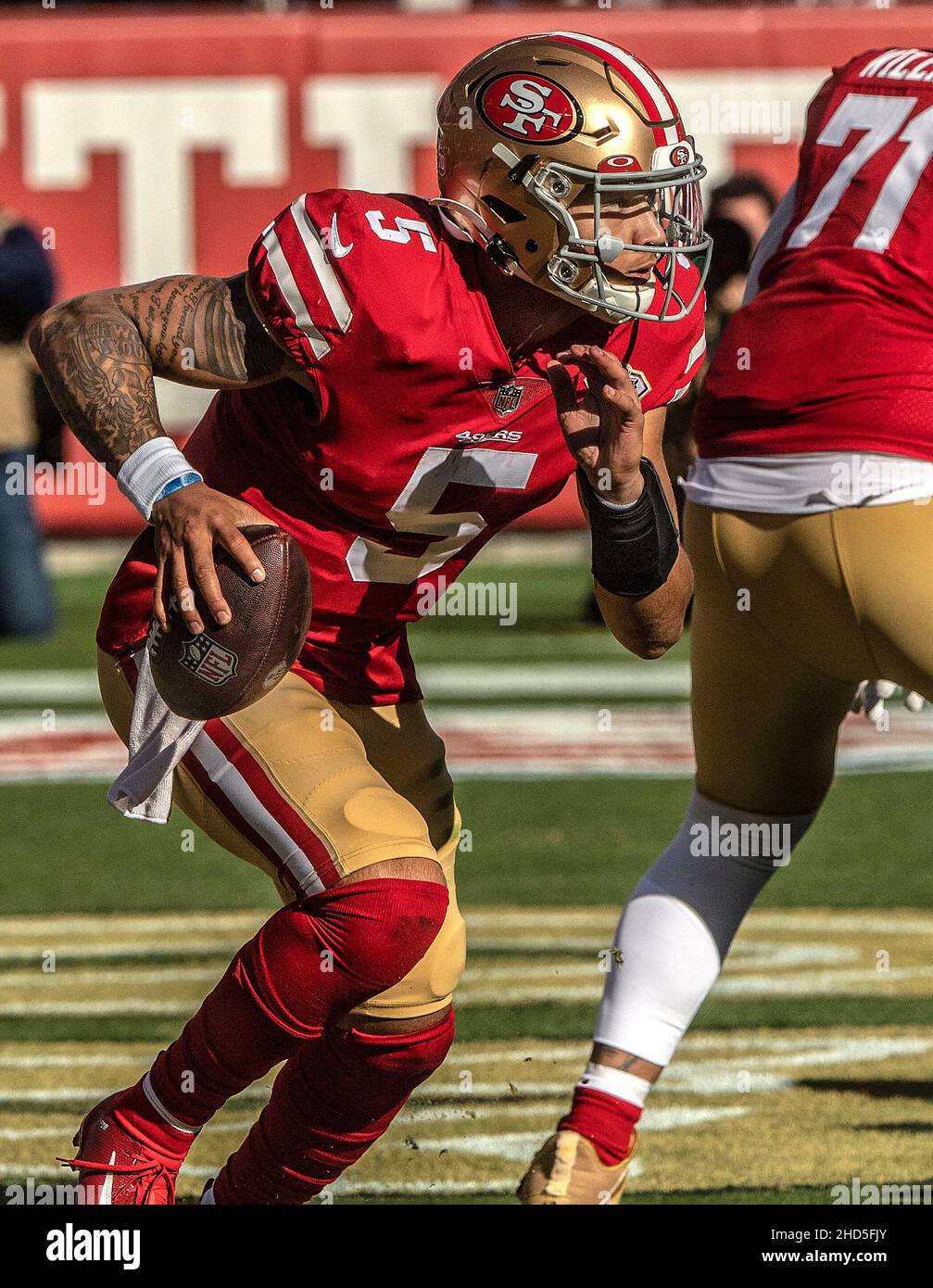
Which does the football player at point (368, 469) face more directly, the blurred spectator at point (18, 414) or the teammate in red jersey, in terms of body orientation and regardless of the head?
the teammate in red jersey

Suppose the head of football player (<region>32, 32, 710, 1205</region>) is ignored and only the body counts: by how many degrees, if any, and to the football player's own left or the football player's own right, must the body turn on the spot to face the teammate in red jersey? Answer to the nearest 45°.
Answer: approximately 45° to the football player's own left

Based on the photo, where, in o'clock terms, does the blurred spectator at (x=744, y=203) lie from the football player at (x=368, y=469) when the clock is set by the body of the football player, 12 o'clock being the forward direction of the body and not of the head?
The blurred spectator is roughly at 8 o'clock from the football player.

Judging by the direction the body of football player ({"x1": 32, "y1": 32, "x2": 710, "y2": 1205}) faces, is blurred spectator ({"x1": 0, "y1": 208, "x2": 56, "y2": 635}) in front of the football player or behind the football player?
behind

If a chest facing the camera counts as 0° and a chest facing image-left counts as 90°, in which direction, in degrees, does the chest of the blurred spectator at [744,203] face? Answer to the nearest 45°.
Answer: approximately 0°

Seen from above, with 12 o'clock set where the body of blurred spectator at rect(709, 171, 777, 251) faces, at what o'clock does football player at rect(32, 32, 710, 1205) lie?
The football player is roughly at 12 o'clock from the blurred spectator.

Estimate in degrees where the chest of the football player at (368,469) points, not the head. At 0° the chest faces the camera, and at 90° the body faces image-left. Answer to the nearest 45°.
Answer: approximately 315°

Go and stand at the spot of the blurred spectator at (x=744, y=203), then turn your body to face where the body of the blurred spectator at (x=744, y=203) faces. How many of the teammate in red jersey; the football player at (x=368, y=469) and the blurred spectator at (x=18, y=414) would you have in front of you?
2

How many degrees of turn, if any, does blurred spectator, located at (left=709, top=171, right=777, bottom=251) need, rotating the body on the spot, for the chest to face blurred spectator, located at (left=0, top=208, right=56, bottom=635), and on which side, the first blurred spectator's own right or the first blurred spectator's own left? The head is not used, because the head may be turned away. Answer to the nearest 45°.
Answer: approximately 135° to the first blurred spectator's own right

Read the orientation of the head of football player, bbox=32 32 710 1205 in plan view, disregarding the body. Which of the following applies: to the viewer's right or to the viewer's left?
to the viewer's right

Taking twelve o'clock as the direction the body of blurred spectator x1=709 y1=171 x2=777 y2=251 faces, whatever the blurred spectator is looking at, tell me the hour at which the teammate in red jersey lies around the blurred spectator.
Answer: The teammate in red jersey is roughly at 12 o'clock from the blurred spectator.
